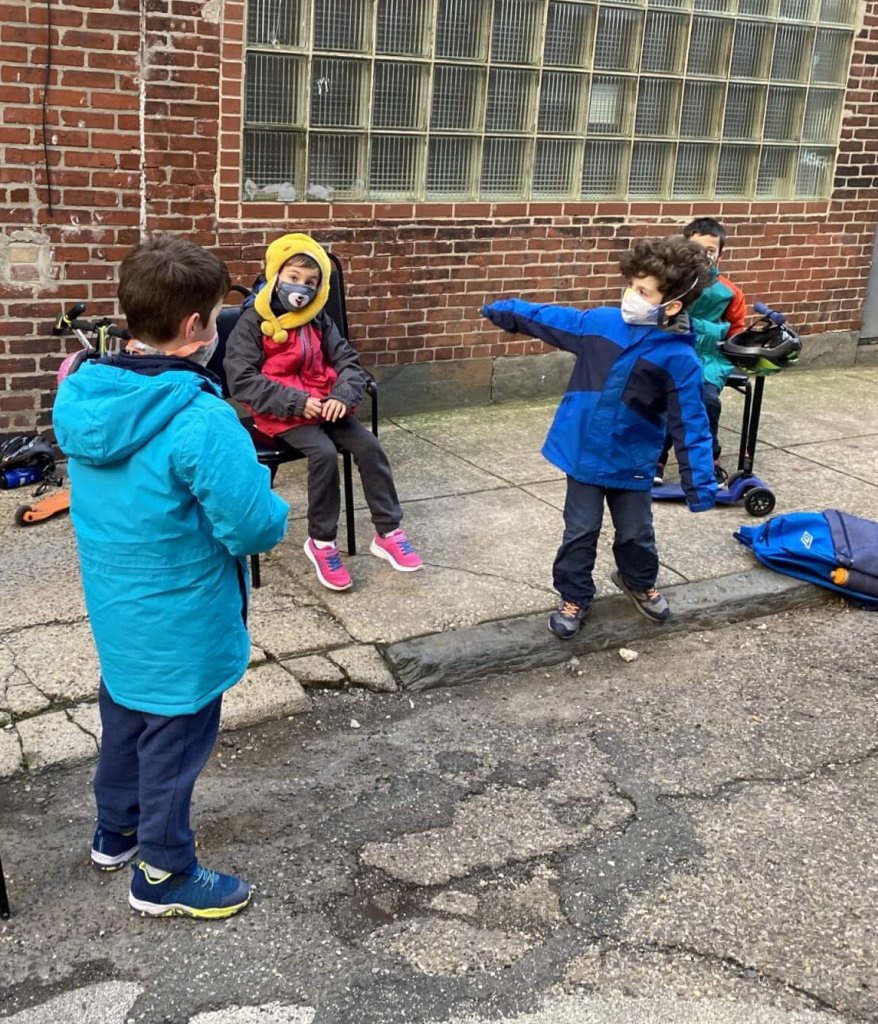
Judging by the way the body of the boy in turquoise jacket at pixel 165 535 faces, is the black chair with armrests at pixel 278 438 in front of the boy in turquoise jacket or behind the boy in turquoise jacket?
in front

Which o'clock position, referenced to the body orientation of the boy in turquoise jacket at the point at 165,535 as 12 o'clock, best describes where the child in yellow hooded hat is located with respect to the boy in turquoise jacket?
The child in yellow hooded hat is roughly at 11 o'clock from the boy in turquoise jacket.

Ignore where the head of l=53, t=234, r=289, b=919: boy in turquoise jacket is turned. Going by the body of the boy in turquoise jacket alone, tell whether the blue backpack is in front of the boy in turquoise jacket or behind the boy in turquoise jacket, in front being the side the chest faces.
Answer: in front

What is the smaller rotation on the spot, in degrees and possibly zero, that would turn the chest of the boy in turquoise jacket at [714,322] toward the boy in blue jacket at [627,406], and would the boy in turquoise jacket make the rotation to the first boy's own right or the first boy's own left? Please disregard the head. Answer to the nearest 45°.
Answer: approximately 45° to the first boy's own left

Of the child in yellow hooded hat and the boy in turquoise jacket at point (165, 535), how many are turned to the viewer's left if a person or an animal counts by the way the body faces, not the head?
0

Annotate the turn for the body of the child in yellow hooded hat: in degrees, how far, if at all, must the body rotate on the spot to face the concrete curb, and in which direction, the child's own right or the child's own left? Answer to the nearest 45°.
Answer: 0° — they already face it

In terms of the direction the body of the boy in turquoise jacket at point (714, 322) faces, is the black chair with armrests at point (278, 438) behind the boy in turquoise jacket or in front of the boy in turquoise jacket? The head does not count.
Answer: in front

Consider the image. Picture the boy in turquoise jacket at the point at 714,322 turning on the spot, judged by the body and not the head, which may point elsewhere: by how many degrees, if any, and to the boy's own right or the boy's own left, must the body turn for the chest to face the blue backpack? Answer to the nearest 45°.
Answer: approximately 90° to the boy's own left

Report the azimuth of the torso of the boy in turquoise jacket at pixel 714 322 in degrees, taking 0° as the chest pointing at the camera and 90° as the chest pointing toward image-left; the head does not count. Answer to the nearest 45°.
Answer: approximately 45°

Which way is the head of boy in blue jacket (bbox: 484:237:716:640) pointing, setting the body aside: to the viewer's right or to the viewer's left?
to the viewer's left

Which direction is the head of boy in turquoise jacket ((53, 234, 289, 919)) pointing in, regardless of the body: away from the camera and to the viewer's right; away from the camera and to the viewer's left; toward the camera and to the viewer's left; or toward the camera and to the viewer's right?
away from the camera and to the viewer's right
